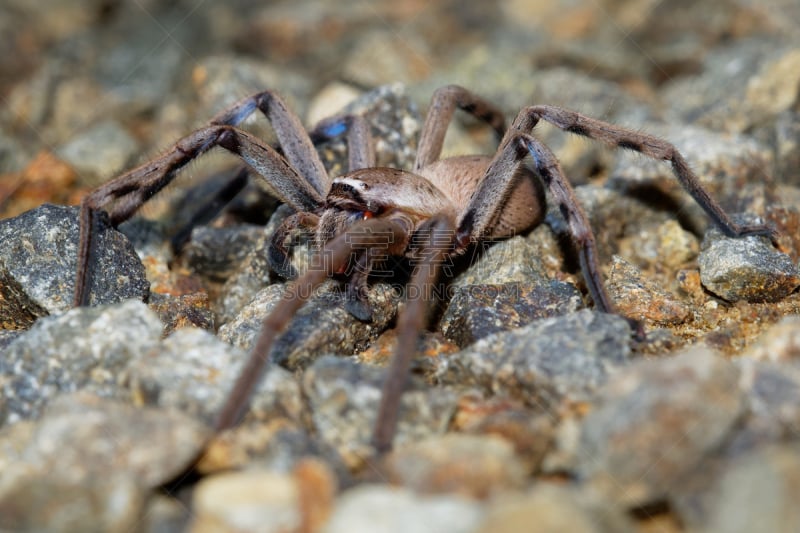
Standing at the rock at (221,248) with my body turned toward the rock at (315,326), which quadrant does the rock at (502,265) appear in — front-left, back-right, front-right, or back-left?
front-left

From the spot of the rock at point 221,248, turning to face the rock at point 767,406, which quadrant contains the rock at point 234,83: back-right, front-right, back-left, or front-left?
back-left

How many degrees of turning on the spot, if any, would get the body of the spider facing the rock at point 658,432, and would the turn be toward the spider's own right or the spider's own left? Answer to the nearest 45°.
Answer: approximately 90° to the spider's own left

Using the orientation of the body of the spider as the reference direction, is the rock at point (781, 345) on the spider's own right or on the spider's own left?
on the spider's own left

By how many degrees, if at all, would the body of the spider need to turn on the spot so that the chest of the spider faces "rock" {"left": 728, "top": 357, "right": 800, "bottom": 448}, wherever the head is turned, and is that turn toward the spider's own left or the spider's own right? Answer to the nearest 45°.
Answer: approximately 90° to the spider's own left

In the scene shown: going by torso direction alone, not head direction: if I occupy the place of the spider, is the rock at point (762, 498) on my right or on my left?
on my left

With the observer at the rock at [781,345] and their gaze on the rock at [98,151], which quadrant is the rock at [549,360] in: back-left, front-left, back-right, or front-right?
front-left

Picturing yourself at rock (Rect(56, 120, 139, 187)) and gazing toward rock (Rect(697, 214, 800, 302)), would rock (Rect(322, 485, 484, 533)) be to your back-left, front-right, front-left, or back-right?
front-right

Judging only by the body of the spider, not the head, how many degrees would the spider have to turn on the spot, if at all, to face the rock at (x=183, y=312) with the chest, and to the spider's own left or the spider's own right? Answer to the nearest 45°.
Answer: approximately 45° to the spider's own right
